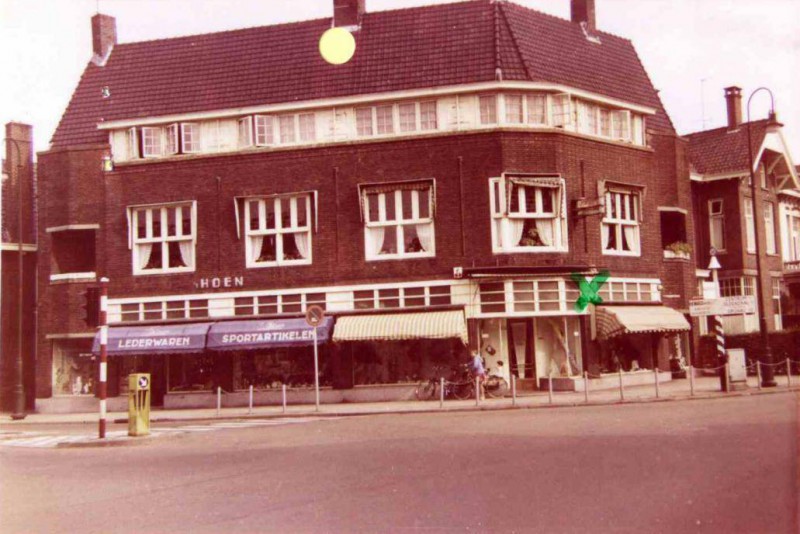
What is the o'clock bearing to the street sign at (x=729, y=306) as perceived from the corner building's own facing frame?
The street sign is roughly at 10 o'clock from the corner building.

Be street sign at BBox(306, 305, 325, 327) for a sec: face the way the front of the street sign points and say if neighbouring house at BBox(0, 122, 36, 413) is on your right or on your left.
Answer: on your right

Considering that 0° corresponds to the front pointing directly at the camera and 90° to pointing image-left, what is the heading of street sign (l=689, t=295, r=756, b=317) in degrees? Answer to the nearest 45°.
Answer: approximately 0°

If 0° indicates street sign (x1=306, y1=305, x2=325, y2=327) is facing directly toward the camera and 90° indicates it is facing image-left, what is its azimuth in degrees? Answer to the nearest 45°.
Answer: approximately 0°

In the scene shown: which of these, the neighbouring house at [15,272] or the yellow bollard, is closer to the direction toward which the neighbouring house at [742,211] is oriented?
the yellow bollard

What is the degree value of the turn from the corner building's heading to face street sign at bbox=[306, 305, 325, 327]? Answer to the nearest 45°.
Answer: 0° — it already faces it

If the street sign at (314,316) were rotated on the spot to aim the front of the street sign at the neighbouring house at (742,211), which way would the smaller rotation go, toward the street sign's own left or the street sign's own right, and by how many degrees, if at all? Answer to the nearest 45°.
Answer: approximately 135° to the street sign's own left

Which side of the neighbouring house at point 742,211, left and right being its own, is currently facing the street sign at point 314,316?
right
